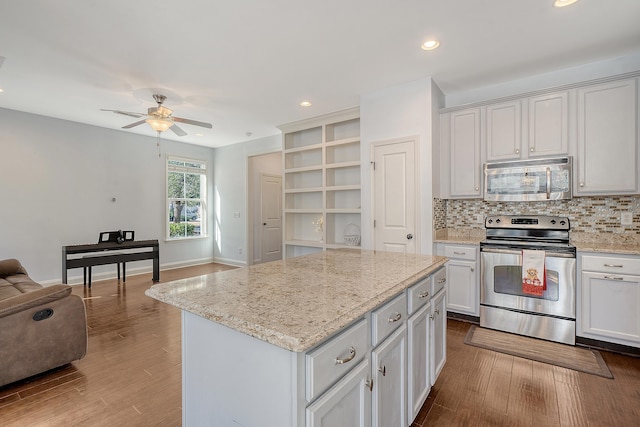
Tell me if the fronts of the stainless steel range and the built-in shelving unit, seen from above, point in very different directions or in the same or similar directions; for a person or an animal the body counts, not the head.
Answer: same or similar directions

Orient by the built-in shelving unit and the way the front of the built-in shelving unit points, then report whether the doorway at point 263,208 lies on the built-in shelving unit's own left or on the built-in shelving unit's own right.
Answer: on the built-in shelving unit's own right

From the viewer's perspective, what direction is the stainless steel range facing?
toward the camera

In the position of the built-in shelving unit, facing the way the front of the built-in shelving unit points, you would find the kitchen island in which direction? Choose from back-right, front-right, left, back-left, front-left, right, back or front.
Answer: front-left

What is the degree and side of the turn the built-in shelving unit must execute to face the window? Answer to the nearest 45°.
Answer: approximately 90° to its right

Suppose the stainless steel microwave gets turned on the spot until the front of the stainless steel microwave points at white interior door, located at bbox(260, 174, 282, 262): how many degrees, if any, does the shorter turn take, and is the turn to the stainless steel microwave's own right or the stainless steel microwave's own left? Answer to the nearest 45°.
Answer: approximately 90° to the stainless steel microwave's own right

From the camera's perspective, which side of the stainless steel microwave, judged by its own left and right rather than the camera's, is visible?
front

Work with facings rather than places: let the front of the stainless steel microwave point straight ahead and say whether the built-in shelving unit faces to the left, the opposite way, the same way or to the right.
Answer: the same way

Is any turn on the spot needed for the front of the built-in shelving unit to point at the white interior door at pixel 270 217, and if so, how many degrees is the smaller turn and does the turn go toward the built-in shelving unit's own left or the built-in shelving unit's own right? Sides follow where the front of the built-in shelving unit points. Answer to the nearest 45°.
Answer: approximately 90° to the built-in shelving unit's own right

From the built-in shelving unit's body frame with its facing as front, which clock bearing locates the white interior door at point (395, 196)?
The white interior door is roughly at 9 o'clock from the built-in shelving unit.

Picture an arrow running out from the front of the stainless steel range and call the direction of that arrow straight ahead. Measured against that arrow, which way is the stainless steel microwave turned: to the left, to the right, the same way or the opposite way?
the same way

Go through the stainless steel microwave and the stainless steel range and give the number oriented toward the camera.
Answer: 2

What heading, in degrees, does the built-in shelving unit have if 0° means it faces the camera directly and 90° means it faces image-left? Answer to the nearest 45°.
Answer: approximately 45°
